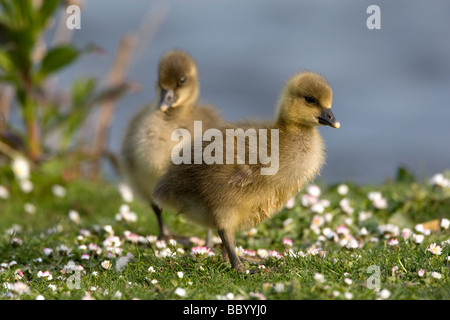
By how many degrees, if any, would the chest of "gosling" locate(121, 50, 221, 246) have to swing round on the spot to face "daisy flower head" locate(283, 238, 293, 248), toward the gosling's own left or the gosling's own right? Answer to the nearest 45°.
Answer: approximately 90° to the gosling's own left

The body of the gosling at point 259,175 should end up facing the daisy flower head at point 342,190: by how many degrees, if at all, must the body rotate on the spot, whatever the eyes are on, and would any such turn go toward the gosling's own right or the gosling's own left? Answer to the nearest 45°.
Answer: approximately 90° to the gosling's own left

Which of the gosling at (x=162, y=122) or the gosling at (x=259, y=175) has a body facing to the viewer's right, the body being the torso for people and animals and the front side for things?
the gosling at (x=259, y=175)

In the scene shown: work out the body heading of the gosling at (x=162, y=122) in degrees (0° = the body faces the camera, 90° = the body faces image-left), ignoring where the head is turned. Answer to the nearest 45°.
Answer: approximately 45°

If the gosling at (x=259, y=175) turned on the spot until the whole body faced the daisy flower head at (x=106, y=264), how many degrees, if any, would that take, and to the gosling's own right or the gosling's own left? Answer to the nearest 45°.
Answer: approximately 180°

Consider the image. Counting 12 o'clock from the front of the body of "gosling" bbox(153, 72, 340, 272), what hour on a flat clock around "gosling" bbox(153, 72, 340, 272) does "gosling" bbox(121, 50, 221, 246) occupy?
"gosling" bbox(121, 50, 221, 246) is roughly at 8 o'clock from "gosling" bbox(153, 72, 340, 272).

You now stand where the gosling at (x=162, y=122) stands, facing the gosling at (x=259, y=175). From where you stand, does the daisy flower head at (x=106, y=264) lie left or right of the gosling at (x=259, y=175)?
right

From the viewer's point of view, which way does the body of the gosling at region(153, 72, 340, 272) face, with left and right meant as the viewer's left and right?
facing to the right of the viewer

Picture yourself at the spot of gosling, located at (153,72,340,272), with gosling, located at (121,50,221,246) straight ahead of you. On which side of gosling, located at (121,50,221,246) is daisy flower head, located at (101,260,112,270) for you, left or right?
left

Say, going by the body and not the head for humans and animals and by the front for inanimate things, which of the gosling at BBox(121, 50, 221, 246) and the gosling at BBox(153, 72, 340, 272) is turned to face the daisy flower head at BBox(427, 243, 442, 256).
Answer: the gosling at BBox(153, 72, 340, 272)

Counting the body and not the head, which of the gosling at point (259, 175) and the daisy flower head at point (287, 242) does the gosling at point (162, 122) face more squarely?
the gosling
